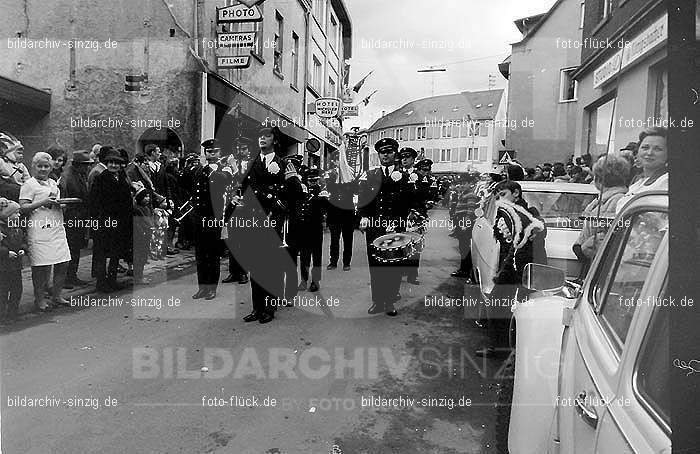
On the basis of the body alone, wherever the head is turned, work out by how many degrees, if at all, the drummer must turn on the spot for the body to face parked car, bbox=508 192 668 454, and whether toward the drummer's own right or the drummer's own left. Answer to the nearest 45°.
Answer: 0° — they already face it

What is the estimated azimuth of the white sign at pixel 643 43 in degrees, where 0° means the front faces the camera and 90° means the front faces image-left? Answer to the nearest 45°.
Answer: approximately 45°

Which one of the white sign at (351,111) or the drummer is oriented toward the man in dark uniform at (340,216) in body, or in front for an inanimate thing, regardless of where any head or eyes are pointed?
the white sign

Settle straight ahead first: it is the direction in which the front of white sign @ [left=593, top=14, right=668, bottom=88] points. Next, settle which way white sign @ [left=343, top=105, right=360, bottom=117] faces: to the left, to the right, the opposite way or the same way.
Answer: to the left

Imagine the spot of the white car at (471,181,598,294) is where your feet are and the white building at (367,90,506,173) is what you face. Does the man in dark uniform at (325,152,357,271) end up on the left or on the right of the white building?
left

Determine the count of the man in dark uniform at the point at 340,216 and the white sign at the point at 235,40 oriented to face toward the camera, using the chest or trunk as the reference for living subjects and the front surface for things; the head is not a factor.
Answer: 2

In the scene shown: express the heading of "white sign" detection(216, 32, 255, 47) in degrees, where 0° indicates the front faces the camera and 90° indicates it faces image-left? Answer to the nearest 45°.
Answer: approximately 0°
